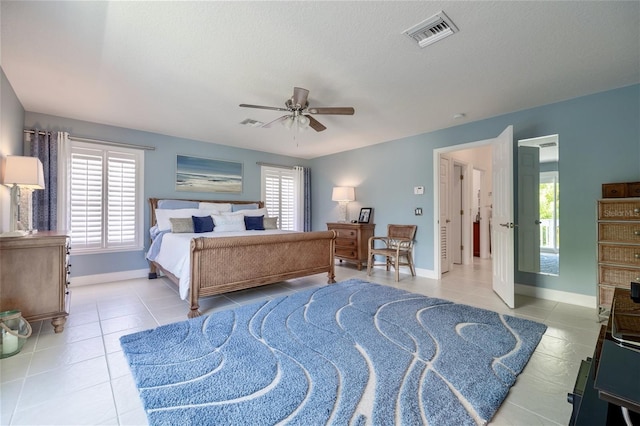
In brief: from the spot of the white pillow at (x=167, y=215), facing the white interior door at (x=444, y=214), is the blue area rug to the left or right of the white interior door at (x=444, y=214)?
right

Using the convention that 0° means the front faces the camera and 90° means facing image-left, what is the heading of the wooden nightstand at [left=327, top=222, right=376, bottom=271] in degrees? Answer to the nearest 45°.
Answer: approximately 45°

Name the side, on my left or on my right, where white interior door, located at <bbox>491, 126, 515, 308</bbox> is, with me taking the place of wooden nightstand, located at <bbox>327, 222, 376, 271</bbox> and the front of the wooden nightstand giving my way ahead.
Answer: on my left

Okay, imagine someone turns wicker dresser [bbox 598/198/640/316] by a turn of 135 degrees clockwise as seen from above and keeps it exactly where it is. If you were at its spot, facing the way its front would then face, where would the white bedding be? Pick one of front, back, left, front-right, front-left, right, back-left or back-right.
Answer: left

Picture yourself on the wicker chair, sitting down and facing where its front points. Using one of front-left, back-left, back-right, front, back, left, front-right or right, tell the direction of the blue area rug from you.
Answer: front-left

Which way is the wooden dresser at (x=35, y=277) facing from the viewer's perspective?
to the viewer's right

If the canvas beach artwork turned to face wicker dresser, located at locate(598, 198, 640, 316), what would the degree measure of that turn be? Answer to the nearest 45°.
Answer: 0° — it already faces it

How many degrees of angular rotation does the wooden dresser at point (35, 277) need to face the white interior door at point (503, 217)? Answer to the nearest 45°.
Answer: approximately 45° to its right

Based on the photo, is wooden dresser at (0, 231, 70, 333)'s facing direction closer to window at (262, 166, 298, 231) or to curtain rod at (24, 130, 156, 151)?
the window

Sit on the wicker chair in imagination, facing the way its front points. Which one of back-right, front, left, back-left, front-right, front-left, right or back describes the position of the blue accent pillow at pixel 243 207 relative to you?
front-right

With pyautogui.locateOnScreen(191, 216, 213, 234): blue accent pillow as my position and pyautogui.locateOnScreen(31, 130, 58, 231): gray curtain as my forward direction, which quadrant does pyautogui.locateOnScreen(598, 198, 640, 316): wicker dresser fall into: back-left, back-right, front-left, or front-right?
back-left

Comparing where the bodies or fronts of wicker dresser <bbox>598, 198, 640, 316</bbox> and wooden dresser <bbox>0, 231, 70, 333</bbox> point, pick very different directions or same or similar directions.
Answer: very different directions
